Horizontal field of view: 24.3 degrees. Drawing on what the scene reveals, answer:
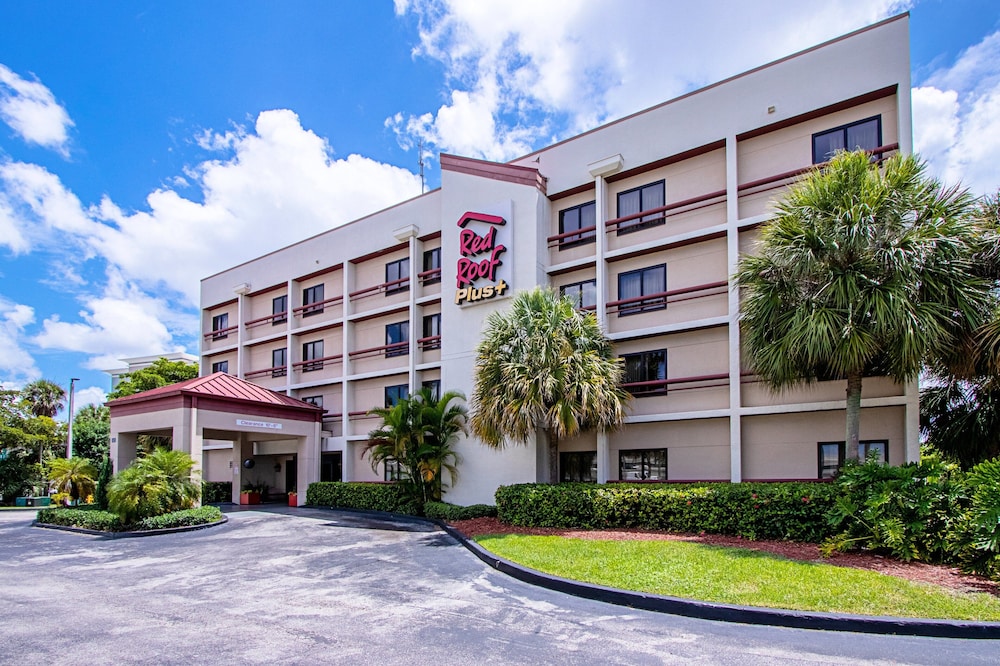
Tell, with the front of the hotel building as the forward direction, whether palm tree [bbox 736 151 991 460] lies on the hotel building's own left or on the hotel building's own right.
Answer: on the hotel building's own left

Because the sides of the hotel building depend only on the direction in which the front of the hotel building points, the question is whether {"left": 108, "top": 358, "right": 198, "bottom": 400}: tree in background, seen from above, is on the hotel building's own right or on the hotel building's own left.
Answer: on the hotel building's own right

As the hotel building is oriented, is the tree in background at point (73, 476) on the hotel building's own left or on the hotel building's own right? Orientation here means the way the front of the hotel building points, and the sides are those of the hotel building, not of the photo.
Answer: on the hotel building's own right

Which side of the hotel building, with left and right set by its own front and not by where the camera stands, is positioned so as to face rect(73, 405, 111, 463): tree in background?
right

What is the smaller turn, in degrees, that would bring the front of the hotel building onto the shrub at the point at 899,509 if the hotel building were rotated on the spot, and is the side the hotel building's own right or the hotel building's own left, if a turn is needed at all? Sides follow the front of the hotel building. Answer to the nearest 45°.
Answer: approximately 45° to the hotel building's own left

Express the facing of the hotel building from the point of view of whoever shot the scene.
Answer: facing the viewer and to the left of the viewer

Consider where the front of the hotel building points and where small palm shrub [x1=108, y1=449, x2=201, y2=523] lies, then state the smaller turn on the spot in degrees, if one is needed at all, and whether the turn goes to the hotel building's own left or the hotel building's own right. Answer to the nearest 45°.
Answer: approximately 45° to the hotel building's own right
